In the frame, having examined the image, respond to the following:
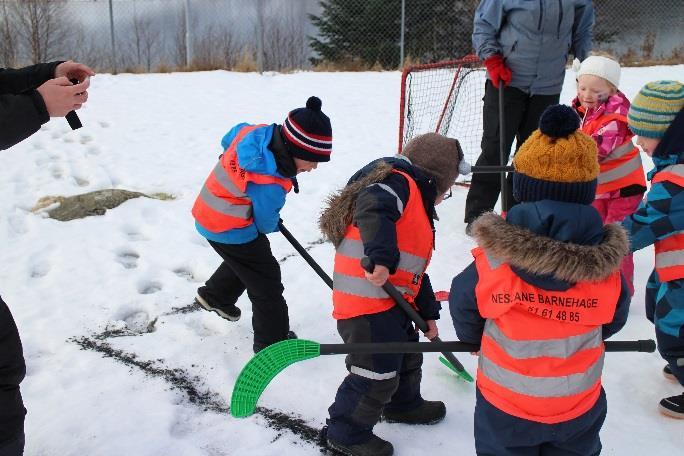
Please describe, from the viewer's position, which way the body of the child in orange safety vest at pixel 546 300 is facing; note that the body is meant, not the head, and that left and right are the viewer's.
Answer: facing away from the viewer

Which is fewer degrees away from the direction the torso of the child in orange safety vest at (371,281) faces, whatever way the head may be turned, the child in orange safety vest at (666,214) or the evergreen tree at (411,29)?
the child in orange safety vest

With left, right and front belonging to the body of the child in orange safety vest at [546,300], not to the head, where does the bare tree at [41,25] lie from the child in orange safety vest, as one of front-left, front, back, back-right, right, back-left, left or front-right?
front-left

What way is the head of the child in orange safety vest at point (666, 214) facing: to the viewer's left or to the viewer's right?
to the viewer's left

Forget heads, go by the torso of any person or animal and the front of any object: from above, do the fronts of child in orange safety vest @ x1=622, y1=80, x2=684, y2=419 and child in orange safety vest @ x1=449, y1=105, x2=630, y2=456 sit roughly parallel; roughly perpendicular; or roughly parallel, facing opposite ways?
roughly perpendicular

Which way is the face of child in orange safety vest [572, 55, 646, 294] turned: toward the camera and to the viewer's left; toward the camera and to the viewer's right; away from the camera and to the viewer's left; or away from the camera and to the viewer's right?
toward the camera and to the viewer's left

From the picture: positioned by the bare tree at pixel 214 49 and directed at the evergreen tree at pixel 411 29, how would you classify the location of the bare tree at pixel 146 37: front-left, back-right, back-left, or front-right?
back-left

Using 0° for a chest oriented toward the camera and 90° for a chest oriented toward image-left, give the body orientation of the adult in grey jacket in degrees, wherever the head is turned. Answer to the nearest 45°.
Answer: approximately 0°

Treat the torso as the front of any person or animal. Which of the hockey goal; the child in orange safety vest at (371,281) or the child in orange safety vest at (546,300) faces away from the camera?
the child in orange safety vest at (546,300)

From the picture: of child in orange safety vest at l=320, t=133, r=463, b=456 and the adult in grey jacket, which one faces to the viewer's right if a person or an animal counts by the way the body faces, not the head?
the child in orange safety vest

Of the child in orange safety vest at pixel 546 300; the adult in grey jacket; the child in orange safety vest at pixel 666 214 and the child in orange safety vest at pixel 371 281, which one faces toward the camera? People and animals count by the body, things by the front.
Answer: the adult in grey jacket
